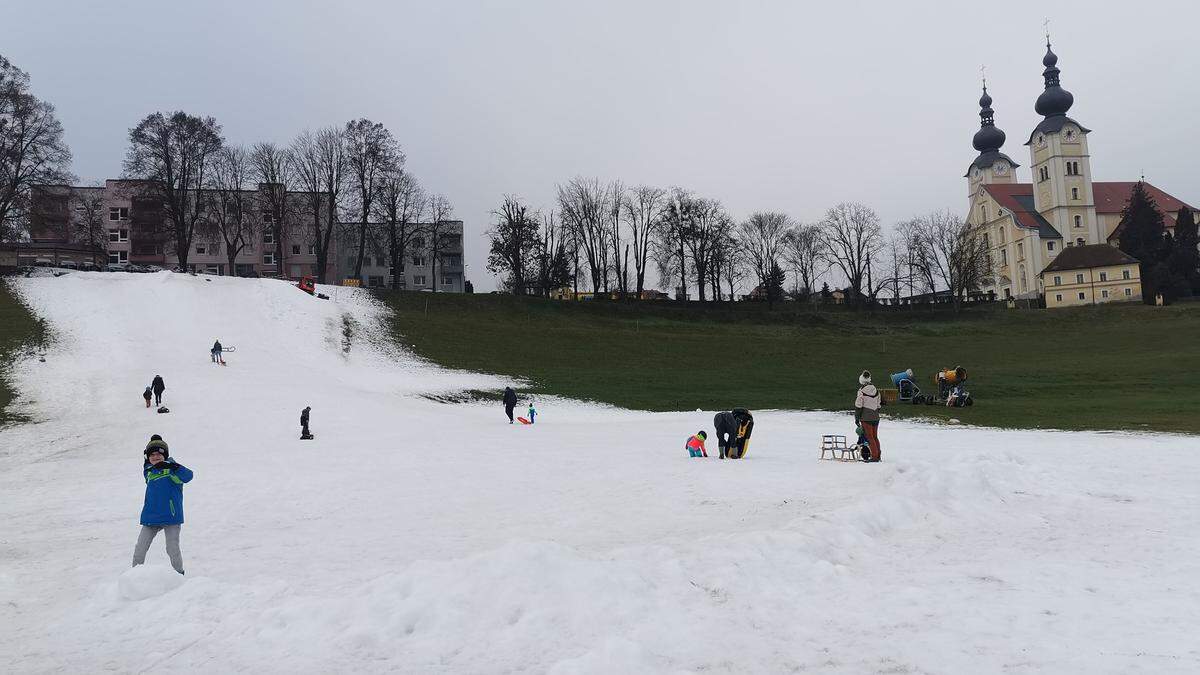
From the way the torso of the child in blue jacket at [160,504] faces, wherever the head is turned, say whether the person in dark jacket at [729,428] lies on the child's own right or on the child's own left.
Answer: on the child's own left

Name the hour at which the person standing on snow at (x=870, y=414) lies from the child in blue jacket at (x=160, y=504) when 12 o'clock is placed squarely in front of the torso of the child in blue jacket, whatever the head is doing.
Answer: The person standing on snow is roughly at 9 o'clock from the child in blue jacket.

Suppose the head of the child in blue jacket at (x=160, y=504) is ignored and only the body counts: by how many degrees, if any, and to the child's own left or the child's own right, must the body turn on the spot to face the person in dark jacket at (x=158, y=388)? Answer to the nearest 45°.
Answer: approximately 180°

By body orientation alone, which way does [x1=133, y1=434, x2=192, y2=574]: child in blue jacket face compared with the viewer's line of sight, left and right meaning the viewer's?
facing the viewer
